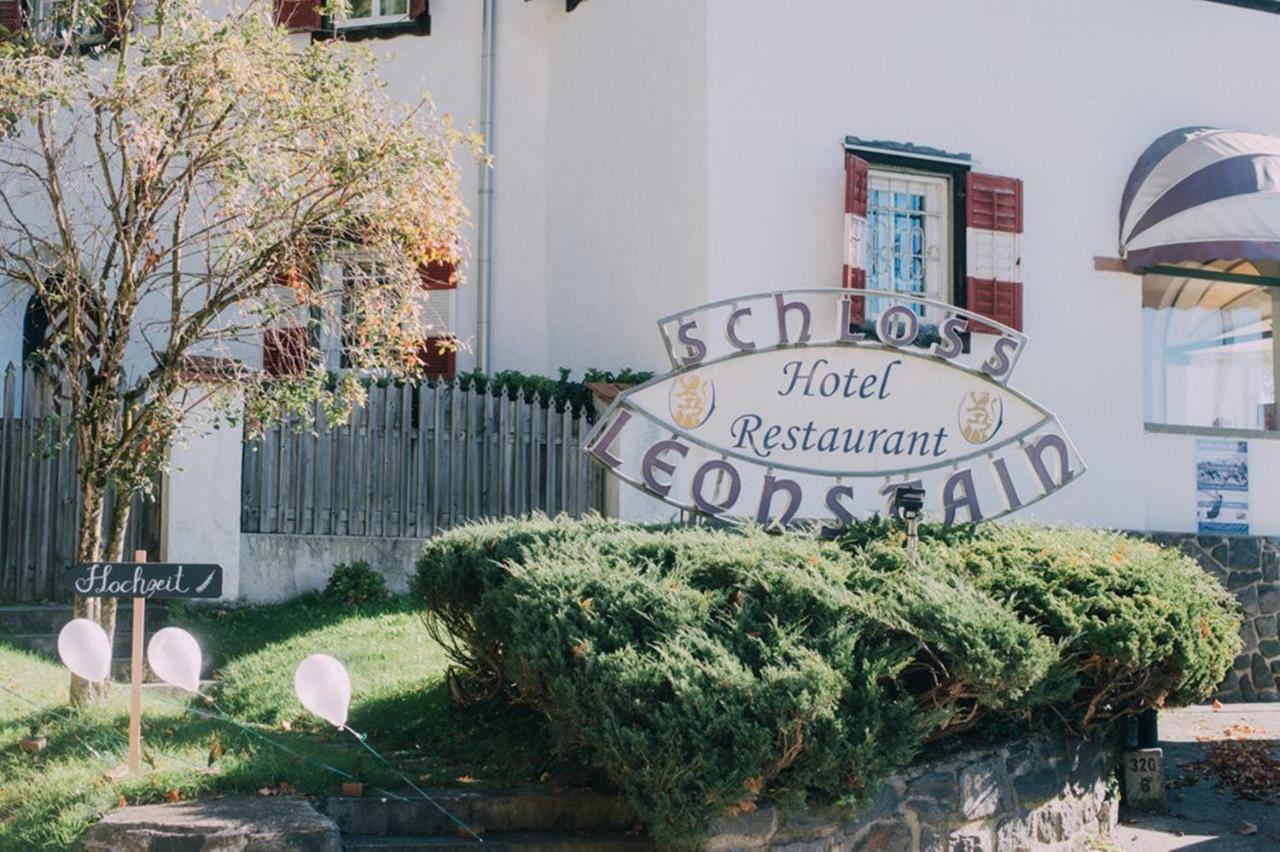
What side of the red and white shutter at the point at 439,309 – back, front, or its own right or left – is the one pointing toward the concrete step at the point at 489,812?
front

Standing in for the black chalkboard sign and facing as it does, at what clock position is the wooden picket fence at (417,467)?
The wooden picket fence is roughly at 7 o'clock from the black chalkboard sign.

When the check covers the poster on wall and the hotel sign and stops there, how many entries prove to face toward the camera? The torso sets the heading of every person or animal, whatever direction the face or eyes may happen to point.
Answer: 2

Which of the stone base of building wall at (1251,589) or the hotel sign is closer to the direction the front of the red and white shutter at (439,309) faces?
the hotel sign

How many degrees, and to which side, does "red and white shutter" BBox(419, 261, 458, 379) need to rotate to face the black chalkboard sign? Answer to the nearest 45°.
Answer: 0° — it already faces it

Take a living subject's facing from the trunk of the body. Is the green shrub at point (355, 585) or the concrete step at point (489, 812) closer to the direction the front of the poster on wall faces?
the concrete step

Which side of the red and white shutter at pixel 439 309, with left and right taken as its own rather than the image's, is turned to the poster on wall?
left

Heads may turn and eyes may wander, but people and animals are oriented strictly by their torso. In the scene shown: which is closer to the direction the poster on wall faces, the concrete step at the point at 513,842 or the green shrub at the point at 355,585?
the concrete step

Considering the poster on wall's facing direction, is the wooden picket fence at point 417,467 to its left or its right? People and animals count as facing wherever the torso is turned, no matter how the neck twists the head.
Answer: on its right

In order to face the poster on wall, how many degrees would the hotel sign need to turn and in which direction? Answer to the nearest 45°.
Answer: approximately 135° to its left

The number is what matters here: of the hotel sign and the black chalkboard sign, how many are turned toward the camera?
2
